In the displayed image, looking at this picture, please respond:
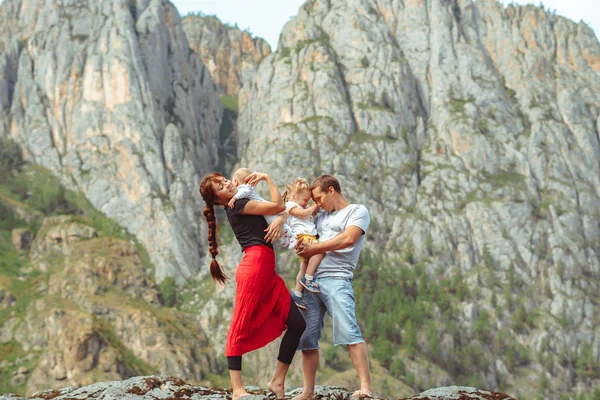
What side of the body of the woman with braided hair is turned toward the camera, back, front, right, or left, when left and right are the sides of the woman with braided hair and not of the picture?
right

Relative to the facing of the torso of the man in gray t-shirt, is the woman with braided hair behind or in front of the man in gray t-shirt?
in front

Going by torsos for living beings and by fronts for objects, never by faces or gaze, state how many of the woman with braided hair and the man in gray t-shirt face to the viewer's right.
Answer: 1

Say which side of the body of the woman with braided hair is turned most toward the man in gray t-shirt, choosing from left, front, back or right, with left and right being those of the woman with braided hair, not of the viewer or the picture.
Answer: front

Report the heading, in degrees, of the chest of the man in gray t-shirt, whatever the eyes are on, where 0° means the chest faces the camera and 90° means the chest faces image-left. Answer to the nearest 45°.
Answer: approximately 45°

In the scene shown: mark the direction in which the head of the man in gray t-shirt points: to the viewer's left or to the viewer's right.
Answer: to the viewer's left
